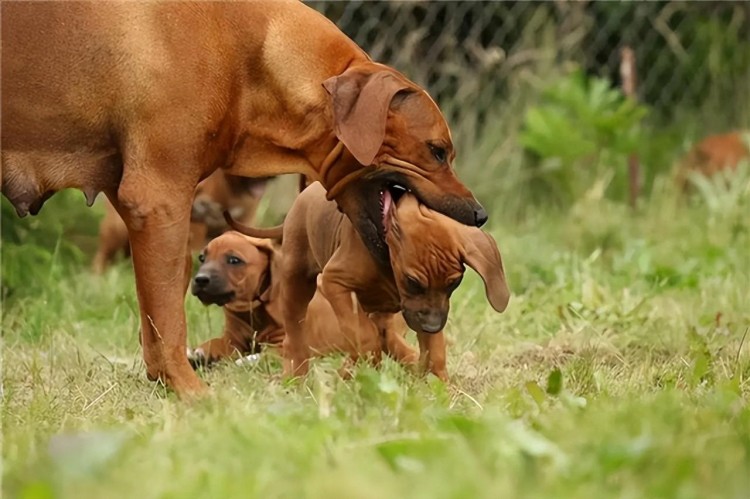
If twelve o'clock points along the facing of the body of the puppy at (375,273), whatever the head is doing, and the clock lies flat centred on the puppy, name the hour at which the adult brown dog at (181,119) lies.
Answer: The adult brown dog is roughly at 4 o'clock from the puppy.

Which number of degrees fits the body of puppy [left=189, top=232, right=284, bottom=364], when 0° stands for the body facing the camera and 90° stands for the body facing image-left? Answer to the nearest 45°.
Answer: approximately 45°

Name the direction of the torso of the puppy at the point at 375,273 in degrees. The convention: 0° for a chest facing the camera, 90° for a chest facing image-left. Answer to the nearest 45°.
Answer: approximately 315°

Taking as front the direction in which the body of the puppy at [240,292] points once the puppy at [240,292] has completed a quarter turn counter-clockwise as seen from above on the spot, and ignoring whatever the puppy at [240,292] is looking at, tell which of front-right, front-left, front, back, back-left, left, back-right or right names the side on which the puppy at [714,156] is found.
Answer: left

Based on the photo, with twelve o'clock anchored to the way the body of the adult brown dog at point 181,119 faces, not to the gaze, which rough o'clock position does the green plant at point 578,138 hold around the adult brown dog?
The green plant is roughly at 10 o'clock from the adult brown dog.

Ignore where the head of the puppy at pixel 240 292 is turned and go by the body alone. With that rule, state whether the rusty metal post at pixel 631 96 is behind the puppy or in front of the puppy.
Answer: behind

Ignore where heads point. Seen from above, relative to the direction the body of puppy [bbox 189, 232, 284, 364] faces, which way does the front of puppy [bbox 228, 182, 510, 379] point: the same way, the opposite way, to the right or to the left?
to the left

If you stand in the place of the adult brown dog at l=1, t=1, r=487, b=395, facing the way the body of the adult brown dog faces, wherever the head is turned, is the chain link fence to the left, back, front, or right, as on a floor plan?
left

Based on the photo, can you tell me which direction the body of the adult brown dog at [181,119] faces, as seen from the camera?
to the viewer's right
